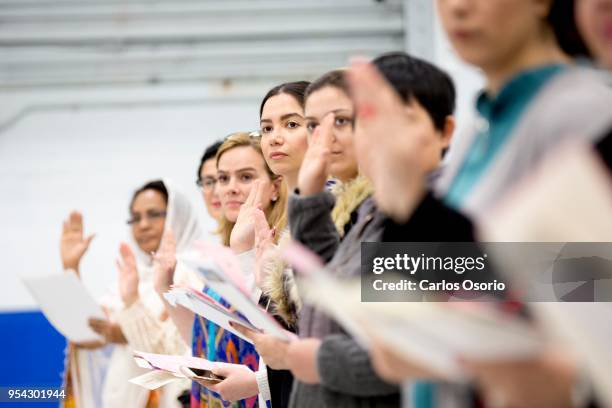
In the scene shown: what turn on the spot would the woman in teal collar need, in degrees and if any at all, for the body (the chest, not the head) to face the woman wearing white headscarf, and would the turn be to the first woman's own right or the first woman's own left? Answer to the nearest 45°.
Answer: approximately 90° to the first woman's own right

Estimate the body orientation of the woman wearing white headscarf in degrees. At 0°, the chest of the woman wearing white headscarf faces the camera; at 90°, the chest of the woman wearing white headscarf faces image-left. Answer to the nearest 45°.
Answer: approximately 45°

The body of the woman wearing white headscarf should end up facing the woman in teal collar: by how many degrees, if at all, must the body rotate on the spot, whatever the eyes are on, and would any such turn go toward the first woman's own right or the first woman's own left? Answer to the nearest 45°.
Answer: approximately 45° to the first woman's own left

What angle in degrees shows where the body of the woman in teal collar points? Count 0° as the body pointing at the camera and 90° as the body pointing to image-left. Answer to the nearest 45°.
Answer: approximately 45°

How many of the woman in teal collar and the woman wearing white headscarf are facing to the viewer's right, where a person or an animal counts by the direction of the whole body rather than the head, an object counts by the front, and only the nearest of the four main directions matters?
0
